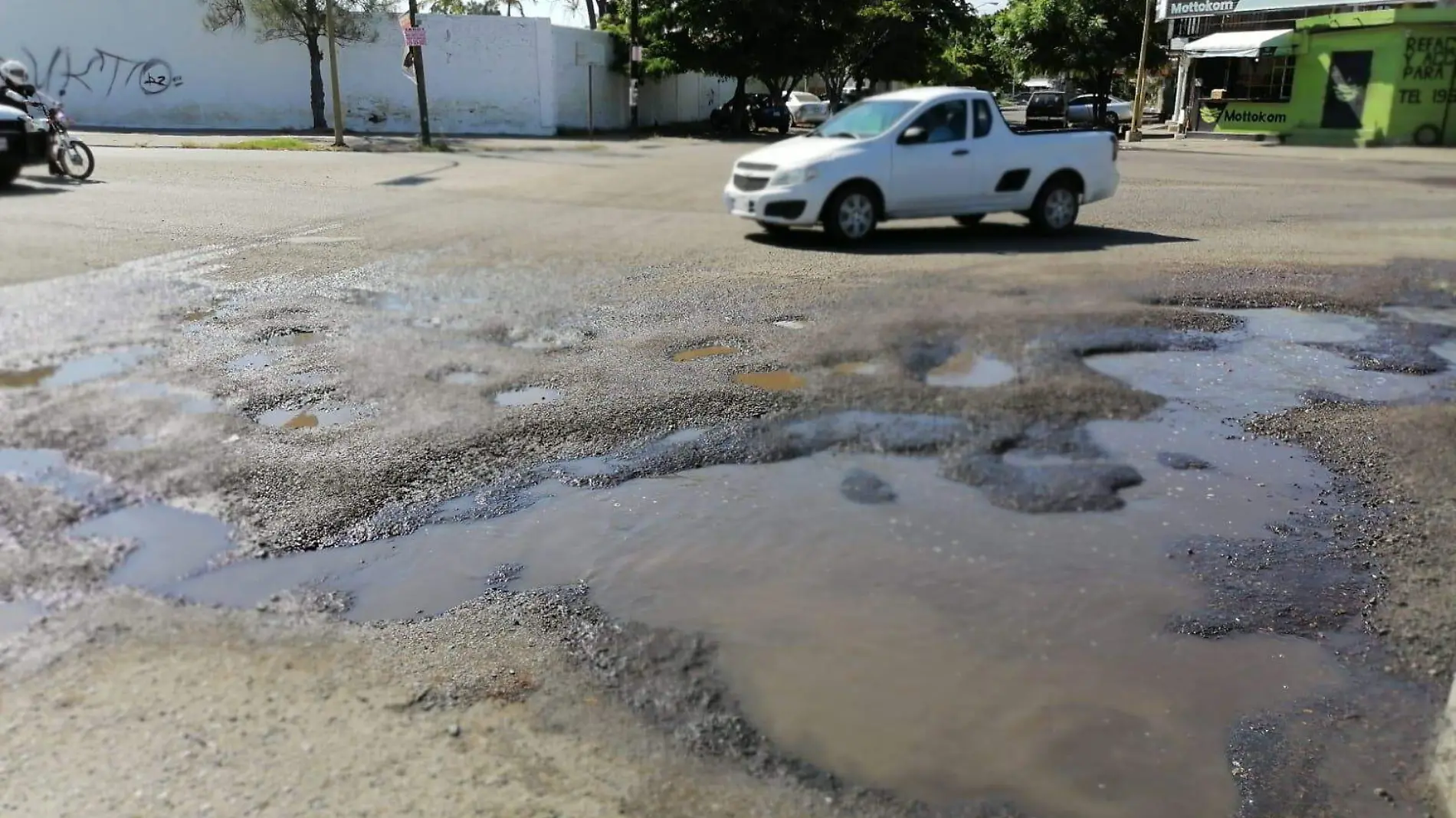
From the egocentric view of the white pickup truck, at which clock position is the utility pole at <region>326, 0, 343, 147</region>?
The utility pole is roughly at 3 o'clock from the white pickup truck.

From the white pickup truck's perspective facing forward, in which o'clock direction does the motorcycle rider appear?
The motorcycle rider is roughly at 2 o'clock from the white pickup truck.

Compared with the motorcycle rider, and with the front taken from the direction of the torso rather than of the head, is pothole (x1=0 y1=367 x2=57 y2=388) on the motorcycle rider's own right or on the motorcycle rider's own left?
on the motorcycle rider's own right

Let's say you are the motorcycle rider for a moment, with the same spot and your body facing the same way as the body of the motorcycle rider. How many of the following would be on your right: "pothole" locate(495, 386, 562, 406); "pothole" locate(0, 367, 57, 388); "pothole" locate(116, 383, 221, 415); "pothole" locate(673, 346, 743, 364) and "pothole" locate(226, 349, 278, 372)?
5

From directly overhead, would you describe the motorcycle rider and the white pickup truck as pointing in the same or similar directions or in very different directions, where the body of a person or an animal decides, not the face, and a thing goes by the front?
very different directions

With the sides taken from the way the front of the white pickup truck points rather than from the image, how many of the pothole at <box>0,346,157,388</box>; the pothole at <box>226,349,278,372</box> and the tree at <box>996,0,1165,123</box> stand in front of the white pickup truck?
2

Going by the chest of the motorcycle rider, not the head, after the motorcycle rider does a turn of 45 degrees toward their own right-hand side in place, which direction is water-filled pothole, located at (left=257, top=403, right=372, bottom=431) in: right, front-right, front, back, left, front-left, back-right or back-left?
front-right

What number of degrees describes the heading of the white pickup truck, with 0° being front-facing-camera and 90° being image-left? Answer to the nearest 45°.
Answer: approximately 45°

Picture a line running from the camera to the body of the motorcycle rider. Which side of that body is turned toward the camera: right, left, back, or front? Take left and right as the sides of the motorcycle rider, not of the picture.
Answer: right

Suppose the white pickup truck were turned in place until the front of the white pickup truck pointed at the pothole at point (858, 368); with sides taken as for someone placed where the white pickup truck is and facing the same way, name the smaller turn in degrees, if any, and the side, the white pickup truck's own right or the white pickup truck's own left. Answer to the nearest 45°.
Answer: approximately 45° to the white pickup truck's own left

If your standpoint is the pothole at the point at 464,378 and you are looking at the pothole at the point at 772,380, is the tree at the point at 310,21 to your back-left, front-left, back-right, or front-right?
back-left

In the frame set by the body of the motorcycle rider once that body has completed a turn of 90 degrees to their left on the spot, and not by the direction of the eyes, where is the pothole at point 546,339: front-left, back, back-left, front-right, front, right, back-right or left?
back
